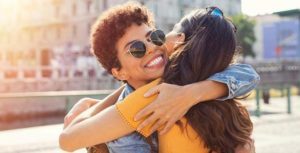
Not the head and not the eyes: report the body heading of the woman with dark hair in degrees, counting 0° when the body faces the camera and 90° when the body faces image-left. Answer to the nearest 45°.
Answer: approximately 135°

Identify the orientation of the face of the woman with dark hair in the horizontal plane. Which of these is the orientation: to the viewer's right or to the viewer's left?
to the viewer's left
